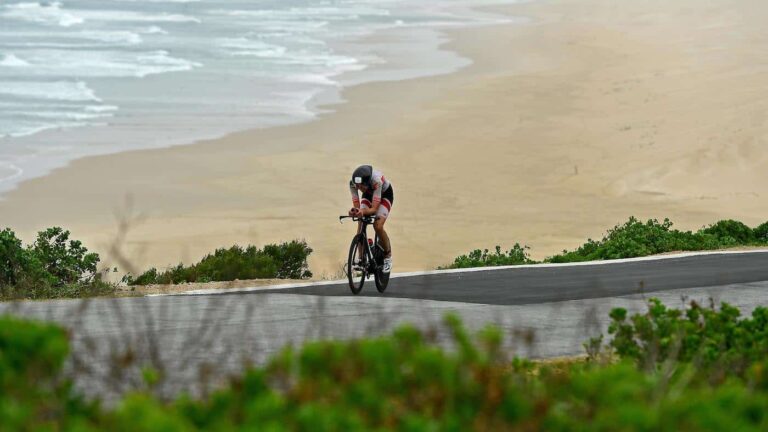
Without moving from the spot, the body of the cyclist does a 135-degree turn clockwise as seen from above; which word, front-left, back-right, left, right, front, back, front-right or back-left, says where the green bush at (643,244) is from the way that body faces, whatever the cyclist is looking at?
front-right

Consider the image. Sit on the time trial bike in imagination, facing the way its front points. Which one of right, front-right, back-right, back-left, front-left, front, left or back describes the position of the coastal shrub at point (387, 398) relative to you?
front-left

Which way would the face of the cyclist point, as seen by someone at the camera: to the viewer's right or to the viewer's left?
to the viewer's left

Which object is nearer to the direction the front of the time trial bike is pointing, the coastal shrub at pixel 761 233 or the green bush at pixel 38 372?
the green bush

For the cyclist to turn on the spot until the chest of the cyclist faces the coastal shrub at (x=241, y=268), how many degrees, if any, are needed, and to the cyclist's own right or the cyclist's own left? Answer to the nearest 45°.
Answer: approximately 90° to the cyclist's own right

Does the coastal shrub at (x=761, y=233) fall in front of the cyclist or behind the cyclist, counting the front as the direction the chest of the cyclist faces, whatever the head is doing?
behind
